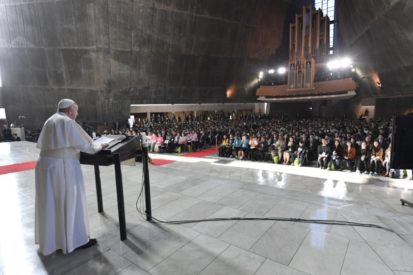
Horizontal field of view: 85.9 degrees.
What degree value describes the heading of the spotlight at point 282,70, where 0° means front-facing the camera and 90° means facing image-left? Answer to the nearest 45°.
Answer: approximately 0°

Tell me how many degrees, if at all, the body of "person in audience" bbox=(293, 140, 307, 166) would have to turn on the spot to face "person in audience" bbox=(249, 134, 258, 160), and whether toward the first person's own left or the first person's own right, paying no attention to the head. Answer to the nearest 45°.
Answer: approximately 45° to the first person's own right

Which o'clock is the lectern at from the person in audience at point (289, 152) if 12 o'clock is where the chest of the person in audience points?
The lectern is roughly at 11 o'clock from the person in audience.

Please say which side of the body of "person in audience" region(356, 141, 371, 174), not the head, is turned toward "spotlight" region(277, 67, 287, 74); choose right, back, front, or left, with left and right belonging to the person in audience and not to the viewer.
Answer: back

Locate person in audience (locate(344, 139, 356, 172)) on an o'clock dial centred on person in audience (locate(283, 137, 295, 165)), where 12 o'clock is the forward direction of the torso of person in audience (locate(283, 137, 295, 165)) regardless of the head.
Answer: person in audience (locate(344, 139, 356, 172)) is roughly at 8 o'clock from person in audience (locate(283, 137, 295, 165)).

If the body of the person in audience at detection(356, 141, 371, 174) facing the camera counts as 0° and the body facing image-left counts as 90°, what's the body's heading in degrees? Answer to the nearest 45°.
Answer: approximately 45°

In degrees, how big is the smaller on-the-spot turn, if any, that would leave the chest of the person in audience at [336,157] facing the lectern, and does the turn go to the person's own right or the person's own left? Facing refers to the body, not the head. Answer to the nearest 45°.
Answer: approximately 45° to the person's own left

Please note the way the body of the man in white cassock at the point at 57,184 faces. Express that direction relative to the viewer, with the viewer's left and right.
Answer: facing away from the viewer and to the right of the viewer
